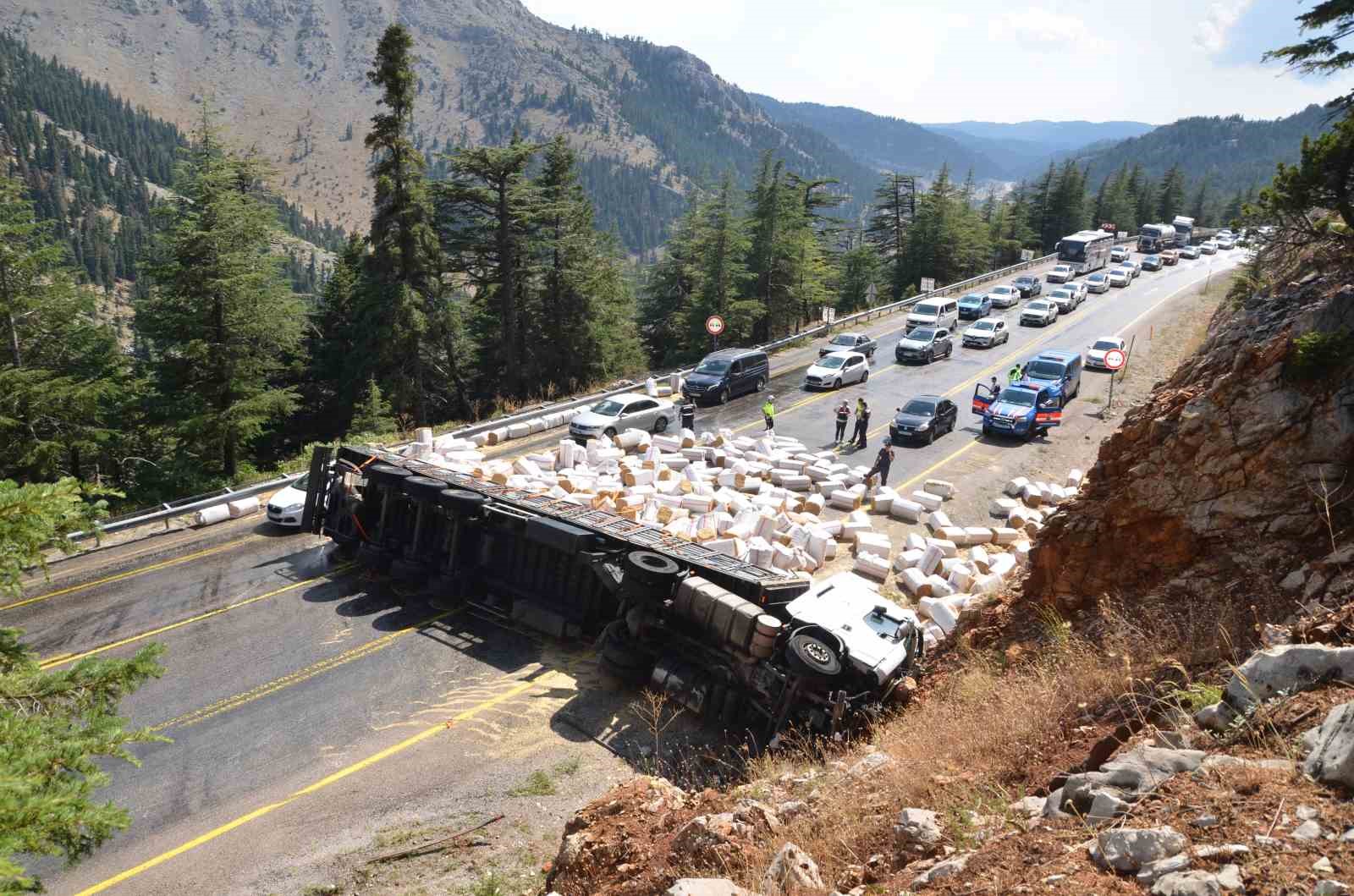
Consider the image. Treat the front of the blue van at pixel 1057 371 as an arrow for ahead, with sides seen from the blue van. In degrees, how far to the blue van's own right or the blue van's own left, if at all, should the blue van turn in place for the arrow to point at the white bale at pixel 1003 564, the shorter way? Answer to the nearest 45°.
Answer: approximately 45° to the blue van's own left

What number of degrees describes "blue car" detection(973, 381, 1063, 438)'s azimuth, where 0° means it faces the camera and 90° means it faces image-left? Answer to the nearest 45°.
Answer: approximately 45°

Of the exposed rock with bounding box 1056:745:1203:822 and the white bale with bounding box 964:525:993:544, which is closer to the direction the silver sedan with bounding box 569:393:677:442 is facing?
the exposed rock

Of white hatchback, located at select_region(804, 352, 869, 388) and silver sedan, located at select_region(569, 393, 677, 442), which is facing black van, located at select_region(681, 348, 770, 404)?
white hatchback, located at select_region(804, 352, 869, 388)

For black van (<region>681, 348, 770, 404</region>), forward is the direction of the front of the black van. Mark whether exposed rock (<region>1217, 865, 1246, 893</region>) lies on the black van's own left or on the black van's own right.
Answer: on the black van's own left

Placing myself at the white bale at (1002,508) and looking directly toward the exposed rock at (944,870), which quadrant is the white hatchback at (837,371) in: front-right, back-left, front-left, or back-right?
back-right

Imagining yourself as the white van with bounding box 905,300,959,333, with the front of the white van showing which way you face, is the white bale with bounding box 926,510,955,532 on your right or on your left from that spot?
on your left

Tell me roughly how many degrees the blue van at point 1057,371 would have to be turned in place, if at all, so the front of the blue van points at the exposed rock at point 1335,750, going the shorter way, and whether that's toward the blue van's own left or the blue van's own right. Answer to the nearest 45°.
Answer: approximately 45° to the blue van's own left

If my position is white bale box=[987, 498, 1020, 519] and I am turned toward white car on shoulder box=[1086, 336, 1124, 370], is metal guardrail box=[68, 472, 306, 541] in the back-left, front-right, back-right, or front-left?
back-left

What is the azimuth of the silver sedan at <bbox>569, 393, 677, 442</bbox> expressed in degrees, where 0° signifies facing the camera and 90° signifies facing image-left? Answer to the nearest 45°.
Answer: approximately 45°

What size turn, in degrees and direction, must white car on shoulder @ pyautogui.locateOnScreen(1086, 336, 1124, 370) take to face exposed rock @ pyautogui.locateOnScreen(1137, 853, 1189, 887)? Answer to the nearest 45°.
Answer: approximately 45° to its left
